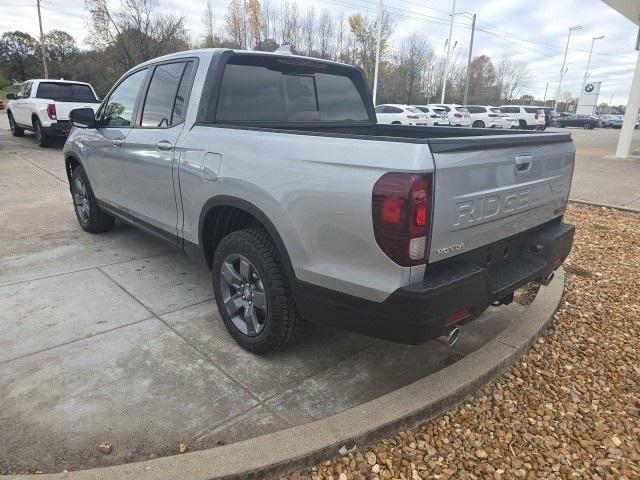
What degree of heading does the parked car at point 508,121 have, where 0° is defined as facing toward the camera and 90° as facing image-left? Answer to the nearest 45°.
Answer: approximately 135°

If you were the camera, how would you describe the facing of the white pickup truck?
facing away from the viewer and to the left of the viewer

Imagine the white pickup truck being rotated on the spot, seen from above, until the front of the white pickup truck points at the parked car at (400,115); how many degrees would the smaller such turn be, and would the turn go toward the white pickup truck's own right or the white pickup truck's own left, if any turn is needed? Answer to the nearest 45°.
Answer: approximately 135° to the white pickup truck's own right

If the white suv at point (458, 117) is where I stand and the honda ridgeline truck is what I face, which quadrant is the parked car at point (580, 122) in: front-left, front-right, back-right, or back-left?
back-left

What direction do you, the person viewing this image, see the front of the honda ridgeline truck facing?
facing away from the viewer and to the left of the viewer

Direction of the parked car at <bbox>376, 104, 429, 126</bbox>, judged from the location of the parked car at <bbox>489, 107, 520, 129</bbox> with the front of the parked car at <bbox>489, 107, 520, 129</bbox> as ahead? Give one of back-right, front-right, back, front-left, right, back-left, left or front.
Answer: left

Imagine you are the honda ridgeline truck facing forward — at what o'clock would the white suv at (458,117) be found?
The white suv is roughly at 2 o'clock from the honda ridgeline truck.

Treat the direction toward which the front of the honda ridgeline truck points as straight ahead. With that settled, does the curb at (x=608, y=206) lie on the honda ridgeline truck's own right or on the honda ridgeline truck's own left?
on the honda ridgeline truck's own right

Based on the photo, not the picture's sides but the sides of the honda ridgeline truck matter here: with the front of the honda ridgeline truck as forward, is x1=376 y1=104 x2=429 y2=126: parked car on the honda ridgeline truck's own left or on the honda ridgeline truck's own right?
on the honda ridgeline truck's own right
